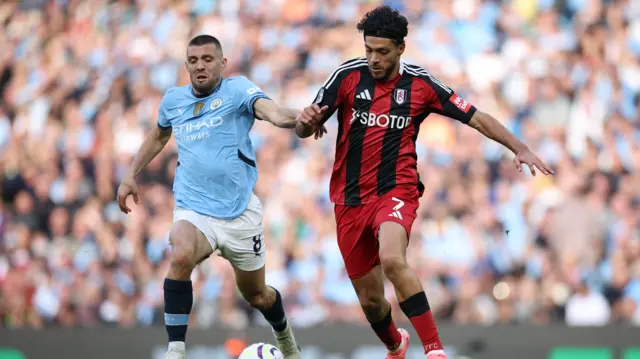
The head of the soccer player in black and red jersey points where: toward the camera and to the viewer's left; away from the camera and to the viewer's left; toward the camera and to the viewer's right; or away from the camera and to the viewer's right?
toward the camera and to the viewer's left

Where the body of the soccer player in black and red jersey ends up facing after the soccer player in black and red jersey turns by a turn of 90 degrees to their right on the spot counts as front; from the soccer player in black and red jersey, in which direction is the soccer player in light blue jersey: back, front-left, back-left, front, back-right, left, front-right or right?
front

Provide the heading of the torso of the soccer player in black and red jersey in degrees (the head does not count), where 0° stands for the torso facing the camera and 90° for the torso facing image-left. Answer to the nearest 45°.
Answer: approximately 0°
